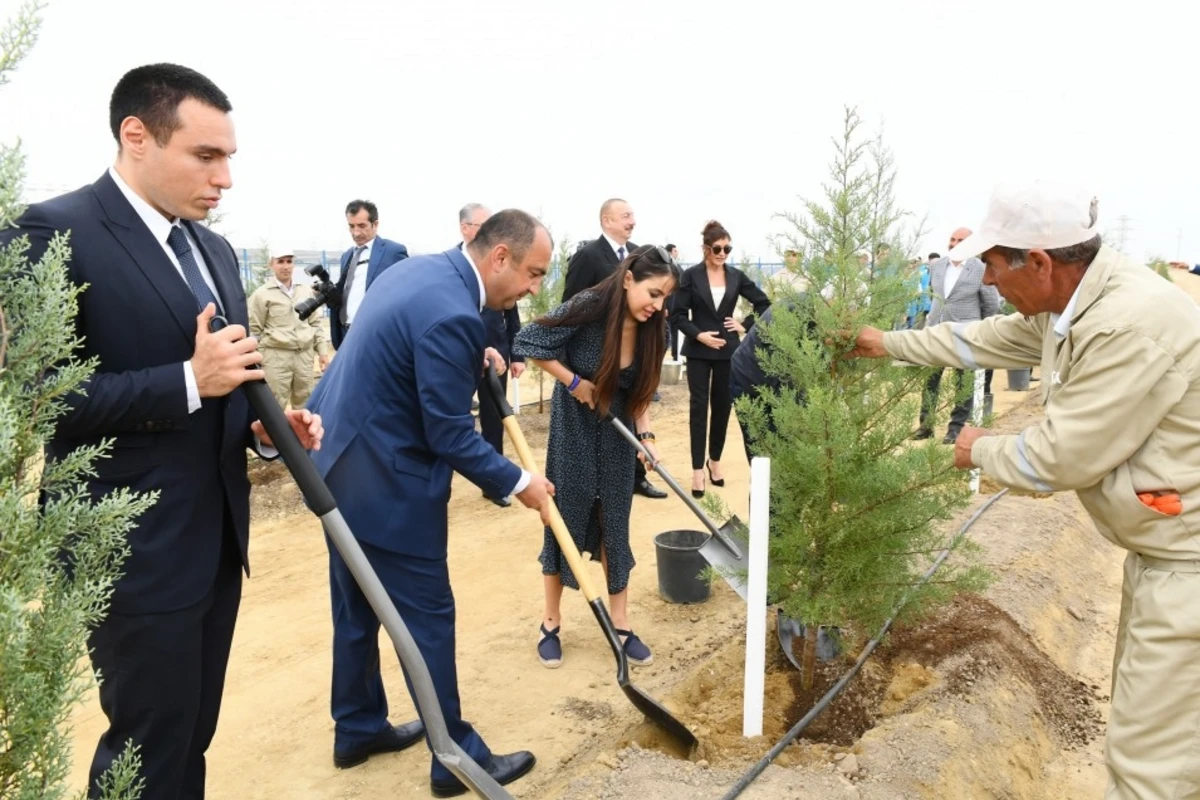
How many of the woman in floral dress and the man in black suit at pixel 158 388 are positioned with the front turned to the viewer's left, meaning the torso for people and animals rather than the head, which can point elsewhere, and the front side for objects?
0

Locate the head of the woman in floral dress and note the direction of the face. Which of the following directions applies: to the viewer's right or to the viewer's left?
to the viewer's right

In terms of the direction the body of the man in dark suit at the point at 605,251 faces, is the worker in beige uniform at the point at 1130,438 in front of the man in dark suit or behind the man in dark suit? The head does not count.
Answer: in front

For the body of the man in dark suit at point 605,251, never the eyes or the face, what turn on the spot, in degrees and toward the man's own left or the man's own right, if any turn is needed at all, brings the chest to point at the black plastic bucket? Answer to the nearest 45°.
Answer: approximately 45° to the man's own right

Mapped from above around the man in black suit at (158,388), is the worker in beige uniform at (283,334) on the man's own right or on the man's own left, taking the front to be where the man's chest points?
on the man's own left

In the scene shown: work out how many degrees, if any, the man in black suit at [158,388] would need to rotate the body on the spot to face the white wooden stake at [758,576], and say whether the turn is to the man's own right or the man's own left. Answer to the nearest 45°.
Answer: approximately 45° to the man's own left

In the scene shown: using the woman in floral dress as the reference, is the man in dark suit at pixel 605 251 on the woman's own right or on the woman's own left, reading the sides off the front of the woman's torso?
on the woman's own left

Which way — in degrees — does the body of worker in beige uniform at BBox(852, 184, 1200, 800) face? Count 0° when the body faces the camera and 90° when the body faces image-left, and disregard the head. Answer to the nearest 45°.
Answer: approximately 90°

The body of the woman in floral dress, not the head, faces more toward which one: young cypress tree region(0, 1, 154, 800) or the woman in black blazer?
the young cypress tree

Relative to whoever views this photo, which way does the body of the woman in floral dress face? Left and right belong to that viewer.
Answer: facing the viewer and to the right of the viewer

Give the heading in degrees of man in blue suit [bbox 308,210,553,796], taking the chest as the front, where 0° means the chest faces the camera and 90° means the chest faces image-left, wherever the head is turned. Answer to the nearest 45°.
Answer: approximately 270°

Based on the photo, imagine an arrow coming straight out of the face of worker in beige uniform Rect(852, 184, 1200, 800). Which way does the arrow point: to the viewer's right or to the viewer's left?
to the viewer's left

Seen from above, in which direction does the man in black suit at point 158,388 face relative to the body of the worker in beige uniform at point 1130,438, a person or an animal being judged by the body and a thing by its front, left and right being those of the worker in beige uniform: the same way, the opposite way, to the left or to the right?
the opposite way
